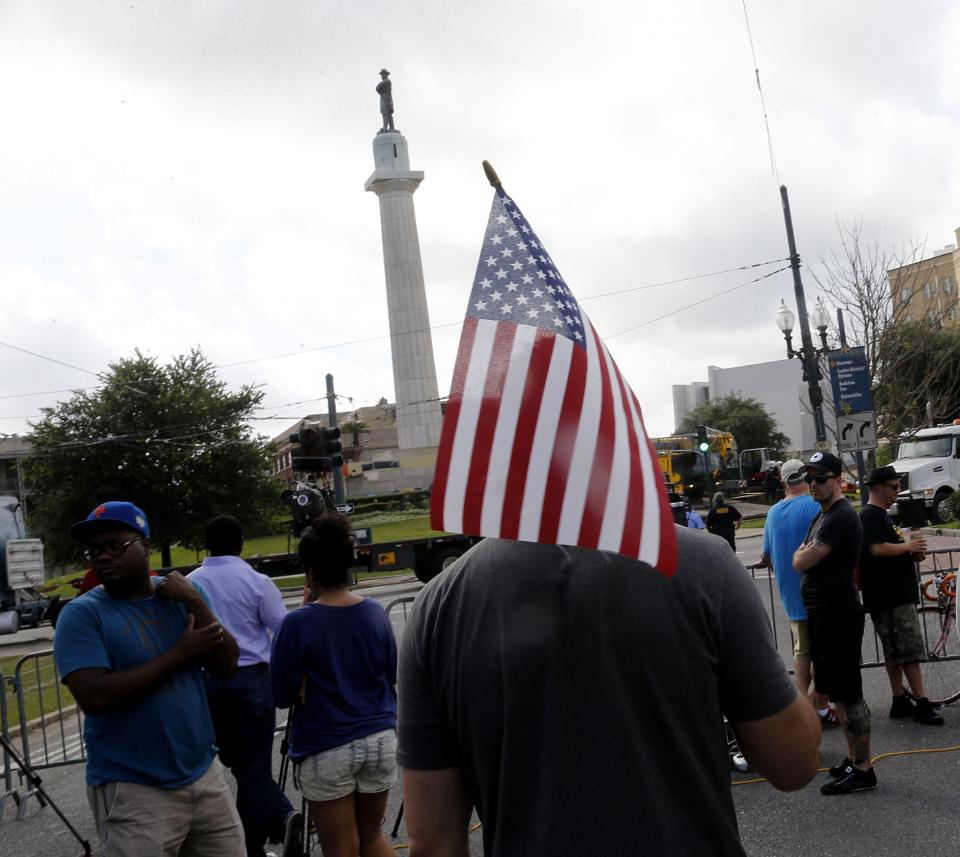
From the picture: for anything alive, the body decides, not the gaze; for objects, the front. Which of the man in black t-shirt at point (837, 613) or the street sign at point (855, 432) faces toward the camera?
the street sign

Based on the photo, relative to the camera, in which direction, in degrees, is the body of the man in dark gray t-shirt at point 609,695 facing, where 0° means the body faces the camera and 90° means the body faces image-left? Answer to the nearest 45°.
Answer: approximately 180°

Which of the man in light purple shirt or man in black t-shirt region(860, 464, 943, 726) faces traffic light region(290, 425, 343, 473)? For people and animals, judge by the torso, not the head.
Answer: the man in light purple shirt

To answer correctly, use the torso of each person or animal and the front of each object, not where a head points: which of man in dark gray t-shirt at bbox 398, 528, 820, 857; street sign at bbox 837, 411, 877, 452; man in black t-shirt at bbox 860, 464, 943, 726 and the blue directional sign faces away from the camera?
man in dark gray t-shirt at bbox 398, 528, 820, 857

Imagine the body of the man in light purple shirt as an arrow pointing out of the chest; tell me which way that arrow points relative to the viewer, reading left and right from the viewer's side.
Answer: facing away from the viewer

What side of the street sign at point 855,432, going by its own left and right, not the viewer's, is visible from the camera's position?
front

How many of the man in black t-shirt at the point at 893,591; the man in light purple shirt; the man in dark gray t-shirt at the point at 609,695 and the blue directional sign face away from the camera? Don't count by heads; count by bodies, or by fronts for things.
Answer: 2

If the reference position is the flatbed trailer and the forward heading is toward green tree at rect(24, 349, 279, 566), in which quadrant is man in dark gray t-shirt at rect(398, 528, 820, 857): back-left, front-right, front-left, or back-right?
back-left

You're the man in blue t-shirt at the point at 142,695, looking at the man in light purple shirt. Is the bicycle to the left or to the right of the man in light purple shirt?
right

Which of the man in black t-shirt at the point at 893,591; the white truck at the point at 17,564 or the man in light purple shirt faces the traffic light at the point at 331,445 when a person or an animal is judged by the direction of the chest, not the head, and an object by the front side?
the man in light purple shirt
